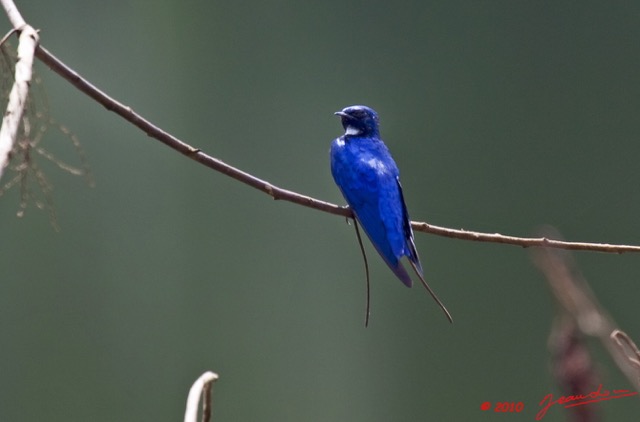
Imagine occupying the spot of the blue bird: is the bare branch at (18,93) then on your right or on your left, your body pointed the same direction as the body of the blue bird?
on your left

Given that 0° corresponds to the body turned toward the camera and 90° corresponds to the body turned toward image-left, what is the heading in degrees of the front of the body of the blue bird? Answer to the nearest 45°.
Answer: approximately 135°

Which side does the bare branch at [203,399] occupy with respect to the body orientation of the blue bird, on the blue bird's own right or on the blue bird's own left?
on the blue bird's own left
